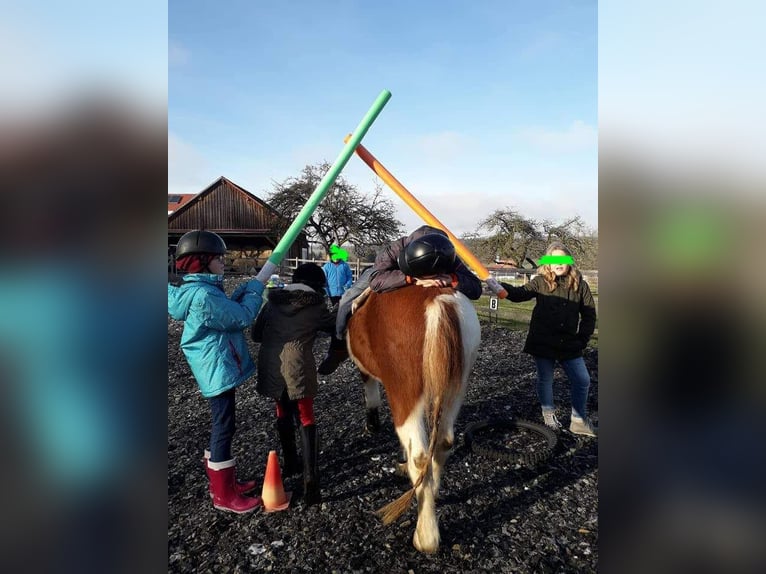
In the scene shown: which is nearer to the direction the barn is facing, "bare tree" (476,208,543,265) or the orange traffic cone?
the orange traffic cone

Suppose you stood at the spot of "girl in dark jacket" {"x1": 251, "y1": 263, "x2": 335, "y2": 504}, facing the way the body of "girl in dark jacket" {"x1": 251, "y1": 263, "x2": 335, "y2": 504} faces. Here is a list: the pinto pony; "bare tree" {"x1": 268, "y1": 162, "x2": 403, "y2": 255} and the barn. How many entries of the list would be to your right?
1

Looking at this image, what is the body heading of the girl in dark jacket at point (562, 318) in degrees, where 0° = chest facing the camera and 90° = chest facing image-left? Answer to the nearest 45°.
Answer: approximately 0°

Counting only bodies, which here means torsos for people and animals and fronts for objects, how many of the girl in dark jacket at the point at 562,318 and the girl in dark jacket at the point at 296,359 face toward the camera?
1

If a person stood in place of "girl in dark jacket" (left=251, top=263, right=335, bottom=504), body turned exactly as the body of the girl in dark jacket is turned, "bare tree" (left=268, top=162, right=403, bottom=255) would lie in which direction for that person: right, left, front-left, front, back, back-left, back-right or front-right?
front-left

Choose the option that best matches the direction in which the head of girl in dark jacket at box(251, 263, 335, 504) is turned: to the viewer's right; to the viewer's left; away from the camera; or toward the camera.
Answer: away from the camera

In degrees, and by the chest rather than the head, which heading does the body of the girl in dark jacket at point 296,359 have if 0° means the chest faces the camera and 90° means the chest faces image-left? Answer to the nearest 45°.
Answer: approximately 225°

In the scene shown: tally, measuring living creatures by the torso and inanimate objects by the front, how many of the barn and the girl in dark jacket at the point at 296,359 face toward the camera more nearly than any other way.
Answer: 1

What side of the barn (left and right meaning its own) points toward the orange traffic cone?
front

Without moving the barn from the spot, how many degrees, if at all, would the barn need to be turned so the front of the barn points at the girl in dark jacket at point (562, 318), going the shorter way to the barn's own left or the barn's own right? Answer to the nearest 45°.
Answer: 0° — it already faces them

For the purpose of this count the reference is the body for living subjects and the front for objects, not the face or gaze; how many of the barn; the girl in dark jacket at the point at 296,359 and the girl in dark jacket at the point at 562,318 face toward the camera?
2

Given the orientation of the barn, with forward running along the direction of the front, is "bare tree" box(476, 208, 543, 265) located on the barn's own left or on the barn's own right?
on the barn's own left

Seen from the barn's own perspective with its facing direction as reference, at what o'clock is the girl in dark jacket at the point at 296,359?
The girl in dark jacket is roughly at 12 o'clock from the barn.
